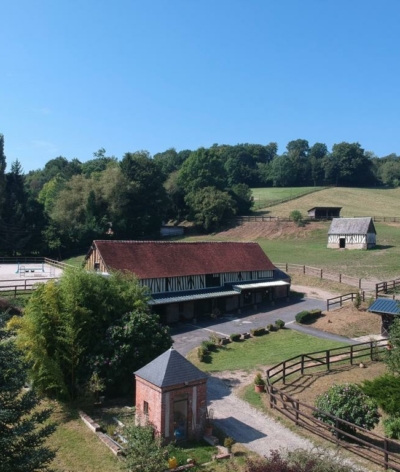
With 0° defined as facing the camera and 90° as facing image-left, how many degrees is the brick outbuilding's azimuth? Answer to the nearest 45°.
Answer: approximately 315°

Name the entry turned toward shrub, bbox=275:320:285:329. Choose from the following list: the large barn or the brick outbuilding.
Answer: the large barn

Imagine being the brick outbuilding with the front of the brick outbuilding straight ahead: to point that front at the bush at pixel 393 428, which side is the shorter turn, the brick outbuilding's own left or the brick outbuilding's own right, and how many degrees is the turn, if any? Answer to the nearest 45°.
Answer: approximately 45° to the brick outbuilding's own left

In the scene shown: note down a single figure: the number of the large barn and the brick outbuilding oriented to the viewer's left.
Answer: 0

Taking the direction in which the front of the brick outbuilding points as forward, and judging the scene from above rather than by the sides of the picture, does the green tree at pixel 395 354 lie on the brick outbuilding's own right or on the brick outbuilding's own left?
on the brick outbuilding's own left

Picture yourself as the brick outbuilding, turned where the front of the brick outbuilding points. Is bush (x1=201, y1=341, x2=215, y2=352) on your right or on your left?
on your left

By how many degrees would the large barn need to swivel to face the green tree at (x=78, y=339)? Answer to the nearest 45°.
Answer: approximately 45° to its right

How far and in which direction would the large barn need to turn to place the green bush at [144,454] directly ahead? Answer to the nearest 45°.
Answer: approximately 45° to its right

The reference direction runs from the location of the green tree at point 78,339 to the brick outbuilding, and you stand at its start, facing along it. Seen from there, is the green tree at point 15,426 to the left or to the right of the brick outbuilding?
right

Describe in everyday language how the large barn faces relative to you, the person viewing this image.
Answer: facing the viewer and to the right of the viewer

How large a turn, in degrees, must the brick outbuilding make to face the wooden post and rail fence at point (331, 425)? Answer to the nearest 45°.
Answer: approximately 45° to its left

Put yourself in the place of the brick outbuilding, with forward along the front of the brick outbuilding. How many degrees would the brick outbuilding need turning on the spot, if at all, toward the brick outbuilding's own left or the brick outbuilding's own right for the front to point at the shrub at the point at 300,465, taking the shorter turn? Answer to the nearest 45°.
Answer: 0° — it already faces it

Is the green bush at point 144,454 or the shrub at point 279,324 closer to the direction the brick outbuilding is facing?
the green bush

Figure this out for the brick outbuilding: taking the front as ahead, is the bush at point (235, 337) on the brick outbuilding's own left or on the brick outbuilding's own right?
on the brick outbuilding's own left

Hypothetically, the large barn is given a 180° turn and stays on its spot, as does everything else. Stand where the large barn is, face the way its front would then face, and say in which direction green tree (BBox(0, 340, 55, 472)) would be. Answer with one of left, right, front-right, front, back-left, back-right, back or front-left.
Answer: back-left
